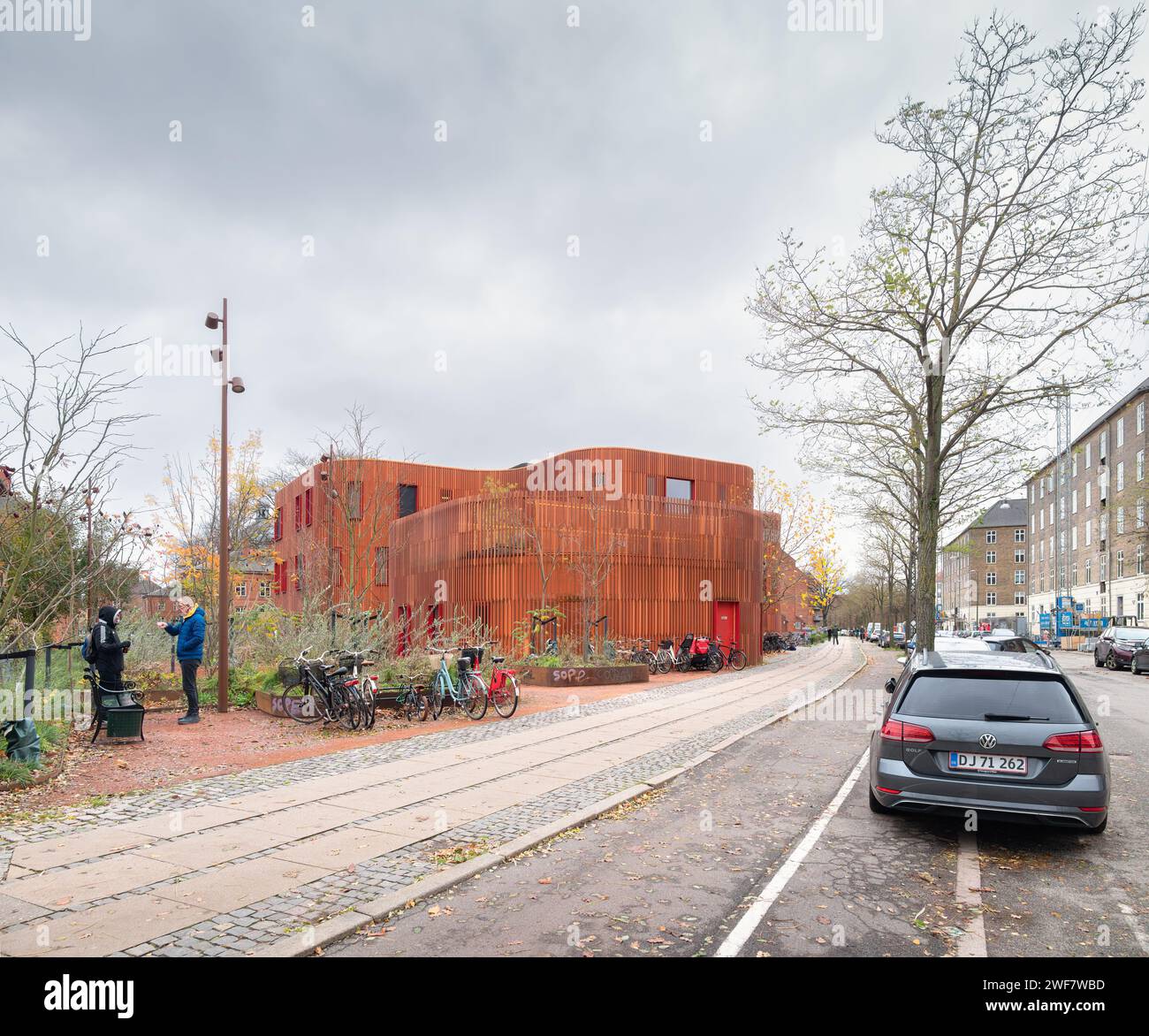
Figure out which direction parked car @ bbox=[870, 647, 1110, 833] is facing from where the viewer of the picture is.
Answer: facing away from the viewer

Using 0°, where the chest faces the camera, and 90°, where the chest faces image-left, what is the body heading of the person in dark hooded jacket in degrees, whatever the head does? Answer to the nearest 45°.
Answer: approximately 270°

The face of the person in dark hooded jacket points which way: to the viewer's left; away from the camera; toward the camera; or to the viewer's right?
to the viewer's right

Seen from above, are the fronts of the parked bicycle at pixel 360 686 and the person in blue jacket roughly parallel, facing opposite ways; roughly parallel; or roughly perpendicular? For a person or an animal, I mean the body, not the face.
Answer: roughly perpendicular

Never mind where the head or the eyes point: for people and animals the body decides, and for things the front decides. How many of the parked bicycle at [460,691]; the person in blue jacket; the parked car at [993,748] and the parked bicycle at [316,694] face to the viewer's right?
0

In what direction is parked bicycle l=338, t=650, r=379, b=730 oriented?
away from the camera

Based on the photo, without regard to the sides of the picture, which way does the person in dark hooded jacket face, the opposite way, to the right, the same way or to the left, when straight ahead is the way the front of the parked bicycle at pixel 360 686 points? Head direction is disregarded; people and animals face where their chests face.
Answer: to the right

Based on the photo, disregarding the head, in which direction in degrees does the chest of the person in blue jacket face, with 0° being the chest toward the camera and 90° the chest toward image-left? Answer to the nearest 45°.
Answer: approximately 90°

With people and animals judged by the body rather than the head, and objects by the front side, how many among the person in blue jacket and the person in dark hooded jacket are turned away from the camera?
0

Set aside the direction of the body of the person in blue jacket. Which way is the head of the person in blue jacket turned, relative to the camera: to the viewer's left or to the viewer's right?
to the viewer's left
